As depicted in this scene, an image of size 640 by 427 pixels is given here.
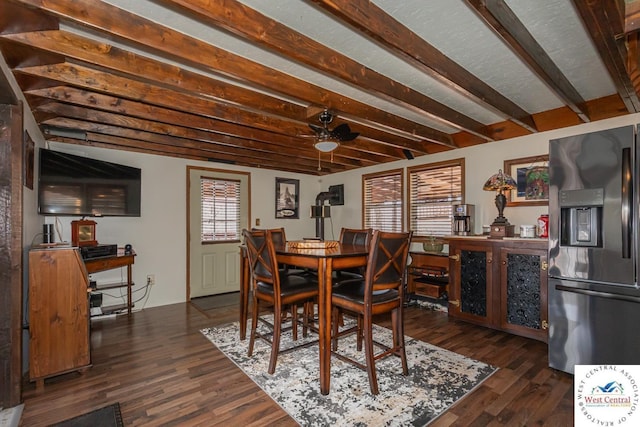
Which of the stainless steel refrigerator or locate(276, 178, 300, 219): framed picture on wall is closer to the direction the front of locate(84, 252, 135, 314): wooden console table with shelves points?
the stainless steel refrigerator

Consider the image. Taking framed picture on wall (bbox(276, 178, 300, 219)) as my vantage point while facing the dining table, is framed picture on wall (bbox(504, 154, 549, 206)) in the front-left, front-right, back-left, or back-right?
front-left

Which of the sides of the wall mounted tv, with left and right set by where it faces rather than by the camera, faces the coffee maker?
front

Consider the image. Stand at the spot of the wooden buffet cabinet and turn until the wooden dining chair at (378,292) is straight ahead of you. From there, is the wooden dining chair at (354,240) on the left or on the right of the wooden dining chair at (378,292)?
right

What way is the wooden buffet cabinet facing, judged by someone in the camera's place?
facing the viewer and to the left of the viewer

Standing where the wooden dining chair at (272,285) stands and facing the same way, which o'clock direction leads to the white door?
The white door is roughly at 10 o'clock from the wooden dining chair.

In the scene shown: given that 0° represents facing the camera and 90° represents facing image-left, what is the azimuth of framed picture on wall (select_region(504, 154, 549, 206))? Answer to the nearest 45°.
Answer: approximately 45°

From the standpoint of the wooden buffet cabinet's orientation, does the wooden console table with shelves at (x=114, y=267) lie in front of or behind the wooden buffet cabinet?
in front

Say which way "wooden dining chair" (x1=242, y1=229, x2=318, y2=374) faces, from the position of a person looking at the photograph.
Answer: facing away from the viewer and to the right of the viewer

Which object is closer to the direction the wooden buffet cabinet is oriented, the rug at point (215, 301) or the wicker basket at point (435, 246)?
the rug

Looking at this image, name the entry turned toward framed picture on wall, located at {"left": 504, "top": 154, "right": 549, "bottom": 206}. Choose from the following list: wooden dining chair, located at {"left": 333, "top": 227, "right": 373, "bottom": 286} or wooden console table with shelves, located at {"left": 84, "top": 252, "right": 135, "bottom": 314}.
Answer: the wooden console table with shelves

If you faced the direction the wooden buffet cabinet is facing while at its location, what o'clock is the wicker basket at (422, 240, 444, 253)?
The wicker basket is roughly at 3 o'clock from the wooden buffet cabinet.

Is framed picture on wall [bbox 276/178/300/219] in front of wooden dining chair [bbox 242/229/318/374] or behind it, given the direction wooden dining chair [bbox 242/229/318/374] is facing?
in front

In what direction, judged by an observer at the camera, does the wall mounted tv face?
facing the viewer and to the right of the viewer

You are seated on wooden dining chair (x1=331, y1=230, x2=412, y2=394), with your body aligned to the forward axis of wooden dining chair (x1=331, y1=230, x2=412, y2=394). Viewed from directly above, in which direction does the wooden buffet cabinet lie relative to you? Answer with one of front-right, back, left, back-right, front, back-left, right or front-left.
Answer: right

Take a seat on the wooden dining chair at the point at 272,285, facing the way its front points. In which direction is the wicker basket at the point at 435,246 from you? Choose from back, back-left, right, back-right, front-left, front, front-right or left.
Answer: front

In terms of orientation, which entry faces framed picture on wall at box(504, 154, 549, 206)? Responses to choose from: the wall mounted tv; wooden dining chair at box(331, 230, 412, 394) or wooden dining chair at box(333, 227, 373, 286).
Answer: the wall mounted tv

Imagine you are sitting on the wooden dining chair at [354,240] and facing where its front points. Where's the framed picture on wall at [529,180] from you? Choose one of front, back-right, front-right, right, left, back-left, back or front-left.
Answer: back-left

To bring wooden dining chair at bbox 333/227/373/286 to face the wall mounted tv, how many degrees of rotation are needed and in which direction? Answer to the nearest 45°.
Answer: approximately 45° to its right
